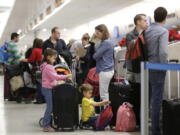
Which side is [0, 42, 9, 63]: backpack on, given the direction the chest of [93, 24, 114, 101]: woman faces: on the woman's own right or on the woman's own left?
on the woman's own right

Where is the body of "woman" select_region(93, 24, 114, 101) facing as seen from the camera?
to the viewer's left
